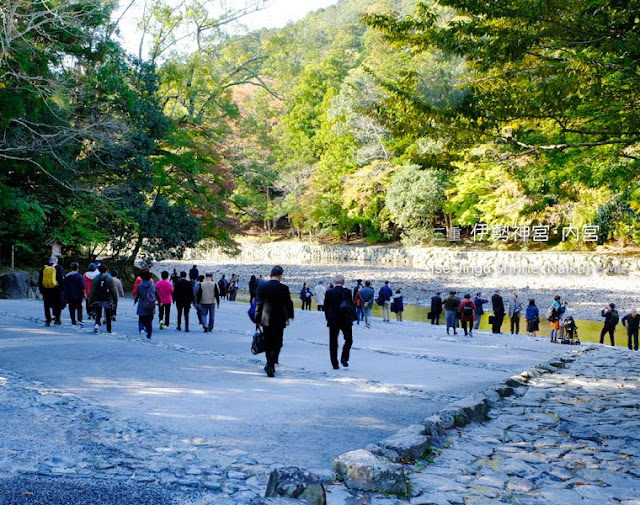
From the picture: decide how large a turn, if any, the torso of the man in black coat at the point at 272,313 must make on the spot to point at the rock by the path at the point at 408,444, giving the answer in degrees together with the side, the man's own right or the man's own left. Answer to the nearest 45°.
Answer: approximately 180°

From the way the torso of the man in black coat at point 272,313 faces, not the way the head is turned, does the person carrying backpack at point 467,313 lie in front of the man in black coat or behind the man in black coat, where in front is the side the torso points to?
in front

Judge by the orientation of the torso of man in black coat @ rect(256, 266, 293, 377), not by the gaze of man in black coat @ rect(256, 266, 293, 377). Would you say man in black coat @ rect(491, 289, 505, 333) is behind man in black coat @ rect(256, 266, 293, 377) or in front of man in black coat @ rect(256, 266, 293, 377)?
in front

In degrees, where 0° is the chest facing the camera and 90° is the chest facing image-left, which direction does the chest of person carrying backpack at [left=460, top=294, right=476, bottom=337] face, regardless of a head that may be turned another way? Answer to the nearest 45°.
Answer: approximately 180°

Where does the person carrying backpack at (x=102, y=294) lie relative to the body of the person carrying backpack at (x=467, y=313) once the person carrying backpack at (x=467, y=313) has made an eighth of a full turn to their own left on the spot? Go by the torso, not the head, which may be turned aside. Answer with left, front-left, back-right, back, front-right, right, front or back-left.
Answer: left

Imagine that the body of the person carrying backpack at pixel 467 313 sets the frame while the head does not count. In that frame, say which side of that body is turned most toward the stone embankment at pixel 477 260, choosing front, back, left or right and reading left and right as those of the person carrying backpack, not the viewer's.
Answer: front

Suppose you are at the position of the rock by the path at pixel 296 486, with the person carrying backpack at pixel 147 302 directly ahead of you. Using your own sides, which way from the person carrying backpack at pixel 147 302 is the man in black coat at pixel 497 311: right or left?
right

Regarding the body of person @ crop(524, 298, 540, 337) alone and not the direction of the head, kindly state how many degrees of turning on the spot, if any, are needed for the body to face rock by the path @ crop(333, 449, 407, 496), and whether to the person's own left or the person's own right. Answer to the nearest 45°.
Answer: approximately 180°

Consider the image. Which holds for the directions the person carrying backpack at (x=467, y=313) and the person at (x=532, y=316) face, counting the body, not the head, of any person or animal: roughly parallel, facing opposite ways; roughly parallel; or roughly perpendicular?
roughly parallel

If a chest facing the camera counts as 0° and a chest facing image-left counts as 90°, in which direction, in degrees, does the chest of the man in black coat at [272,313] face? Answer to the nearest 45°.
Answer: approximately 180°

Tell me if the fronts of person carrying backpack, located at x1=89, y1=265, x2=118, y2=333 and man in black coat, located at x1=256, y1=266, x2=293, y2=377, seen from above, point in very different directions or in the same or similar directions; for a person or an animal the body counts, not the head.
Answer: same or similar directions

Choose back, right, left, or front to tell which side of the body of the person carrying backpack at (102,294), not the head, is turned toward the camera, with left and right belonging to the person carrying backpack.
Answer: back

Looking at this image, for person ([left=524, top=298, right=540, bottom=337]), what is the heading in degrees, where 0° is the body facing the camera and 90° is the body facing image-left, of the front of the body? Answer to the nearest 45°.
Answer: approximately 180°

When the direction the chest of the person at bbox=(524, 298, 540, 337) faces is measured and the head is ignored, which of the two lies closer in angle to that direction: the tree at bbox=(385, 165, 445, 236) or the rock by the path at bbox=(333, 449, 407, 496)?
the tree

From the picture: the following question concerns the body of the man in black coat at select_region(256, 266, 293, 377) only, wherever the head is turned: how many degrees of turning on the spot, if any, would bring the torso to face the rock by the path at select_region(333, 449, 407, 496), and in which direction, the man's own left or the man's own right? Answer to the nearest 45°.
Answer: approximately 180°

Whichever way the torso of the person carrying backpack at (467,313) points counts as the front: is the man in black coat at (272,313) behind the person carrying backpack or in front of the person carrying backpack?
behind
